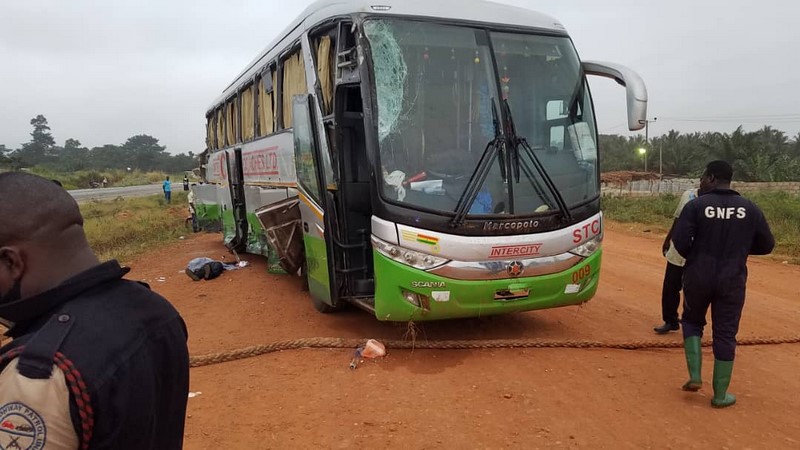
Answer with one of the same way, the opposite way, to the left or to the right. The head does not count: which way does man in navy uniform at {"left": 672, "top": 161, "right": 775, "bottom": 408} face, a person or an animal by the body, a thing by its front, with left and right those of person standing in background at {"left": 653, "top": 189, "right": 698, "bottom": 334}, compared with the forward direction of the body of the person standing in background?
to the right

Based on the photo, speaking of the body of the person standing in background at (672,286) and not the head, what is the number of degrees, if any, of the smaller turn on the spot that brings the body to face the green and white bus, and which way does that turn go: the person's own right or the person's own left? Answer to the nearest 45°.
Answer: approximately 45° to the person's own left

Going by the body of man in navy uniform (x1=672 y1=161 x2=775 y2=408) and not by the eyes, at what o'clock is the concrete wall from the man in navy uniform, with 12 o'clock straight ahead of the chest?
The concrete wall is roughly at 12 o'clock from the man in navy uniform.

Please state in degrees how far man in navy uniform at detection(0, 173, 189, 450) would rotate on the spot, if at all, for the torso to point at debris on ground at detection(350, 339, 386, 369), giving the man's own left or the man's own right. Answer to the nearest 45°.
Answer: approximately 90° to the man's own right

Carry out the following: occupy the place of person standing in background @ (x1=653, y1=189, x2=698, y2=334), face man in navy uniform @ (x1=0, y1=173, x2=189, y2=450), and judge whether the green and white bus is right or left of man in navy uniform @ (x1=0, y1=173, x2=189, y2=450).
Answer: right

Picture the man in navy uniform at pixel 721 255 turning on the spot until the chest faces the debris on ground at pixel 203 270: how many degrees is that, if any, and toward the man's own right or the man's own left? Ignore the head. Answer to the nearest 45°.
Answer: approximately 90° to the man's own left

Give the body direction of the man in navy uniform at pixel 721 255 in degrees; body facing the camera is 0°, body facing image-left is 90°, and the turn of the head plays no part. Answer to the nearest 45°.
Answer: approximately 180°

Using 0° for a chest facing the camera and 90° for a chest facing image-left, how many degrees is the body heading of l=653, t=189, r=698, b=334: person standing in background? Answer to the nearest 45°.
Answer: approximately 90°
